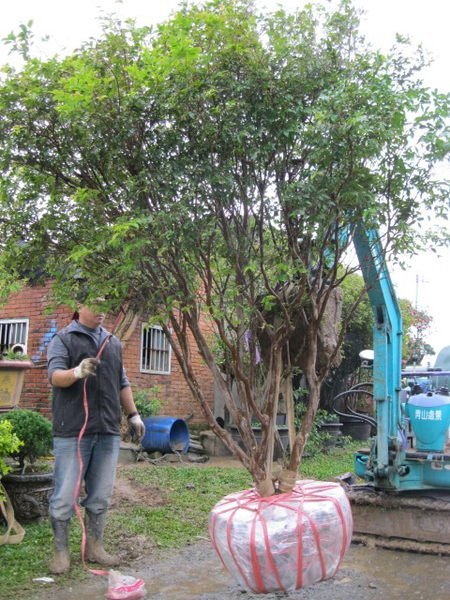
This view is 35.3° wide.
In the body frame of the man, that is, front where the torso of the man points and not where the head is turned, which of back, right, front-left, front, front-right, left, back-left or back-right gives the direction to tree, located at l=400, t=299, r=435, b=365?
left

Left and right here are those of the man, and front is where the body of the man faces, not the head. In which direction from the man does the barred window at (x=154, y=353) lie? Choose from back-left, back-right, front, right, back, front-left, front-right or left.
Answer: back-left

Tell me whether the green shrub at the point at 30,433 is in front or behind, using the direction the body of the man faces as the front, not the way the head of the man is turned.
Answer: behind

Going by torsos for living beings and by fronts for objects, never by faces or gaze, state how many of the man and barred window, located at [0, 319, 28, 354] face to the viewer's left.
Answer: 0

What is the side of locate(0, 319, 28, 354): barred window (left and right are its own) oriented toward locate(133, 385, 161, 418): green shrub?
left

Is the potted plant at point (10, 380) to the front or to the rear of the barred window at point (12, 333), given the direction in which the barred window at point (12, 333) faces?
to the front

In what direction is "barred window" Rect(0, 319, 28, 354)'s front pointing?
toward the camera

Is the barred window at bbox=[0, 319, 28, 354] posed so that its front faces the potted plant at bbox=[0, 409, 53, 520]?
yes

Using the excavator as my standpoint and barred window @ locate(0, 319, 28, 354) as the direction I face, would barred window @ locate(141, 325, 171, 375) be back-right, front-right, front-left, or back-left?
front-right

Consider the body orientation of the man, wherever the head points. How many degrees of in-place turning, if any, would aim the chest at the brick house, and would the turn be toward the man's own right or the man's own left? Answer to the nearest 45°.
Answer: approximately 135° to the man's own left

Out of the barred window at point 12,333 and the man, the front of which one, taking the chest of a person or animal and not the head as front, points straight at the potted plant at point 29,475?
the barred window

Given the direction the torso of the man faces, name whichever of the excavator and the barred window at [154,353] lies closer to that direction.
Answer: the excavator

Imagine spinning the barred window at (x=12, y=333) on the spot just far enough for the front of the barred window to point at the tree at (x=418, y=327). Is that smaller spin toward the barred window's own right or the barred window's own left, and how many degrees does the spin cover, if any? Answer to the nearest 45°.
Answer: approximately 135° to the barred window's own left

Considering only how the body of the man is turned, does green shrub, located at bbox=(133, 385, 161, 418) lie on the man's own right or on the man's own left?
on the man's own left
